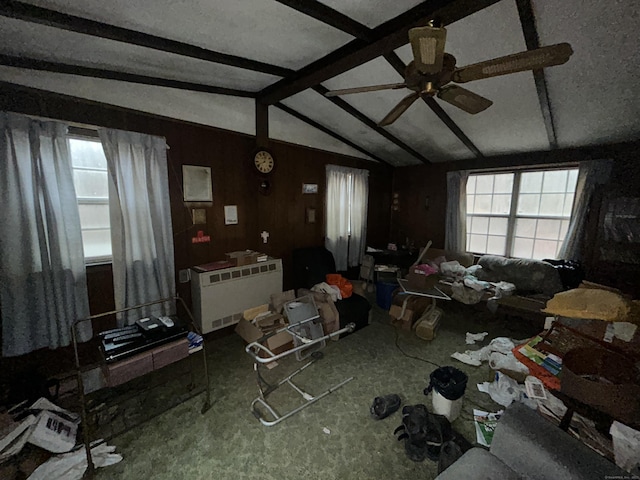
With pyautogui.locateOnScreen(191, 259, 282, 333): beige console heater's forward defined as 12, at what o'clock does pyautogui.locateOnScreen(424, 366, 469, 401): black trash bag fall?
The black trash bag is roughly at 12 o'clock from the beige console heater.

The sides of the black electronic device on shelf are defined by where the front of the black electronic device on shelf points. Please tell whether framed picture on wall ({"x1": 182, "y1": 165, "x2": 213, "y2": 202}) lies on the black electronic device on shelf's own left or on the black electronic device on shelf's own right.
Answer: on the black electronic device on shelf's own left

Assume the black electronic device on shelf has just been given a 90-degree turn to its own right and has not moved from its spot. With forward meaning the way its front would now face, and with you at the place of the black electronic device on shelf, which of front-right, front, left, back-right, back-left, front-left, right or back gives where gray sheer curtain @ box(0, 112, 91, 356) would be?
right

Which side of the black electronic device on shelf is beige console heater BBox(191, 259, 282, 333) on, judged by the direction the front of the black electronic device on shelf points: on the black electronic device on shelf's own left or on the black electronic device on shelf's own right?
on the black electronic device on shelf's own left

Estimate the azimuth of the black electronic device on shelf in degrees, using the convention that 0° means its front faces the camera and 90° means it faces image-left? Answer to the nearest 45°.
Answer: approximately 315°

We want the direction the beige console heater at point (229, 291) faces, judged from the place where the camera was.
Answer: facing the viewer and to the right of the viewer

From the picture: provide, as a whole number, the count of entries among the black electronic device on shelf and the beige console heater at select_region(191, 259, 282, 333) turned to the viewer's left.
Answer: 0

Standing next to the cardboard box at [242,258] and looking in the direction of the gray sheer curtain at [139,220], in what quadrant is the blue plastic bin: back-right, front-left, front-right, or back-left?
back-left

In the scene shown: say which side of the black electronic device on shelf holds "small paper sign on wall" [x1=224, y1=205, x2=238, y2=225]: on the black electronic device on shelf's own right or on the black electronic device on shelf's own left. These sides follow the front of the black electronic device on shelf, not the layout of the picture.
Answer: on the black electronic device on shelf's own left
